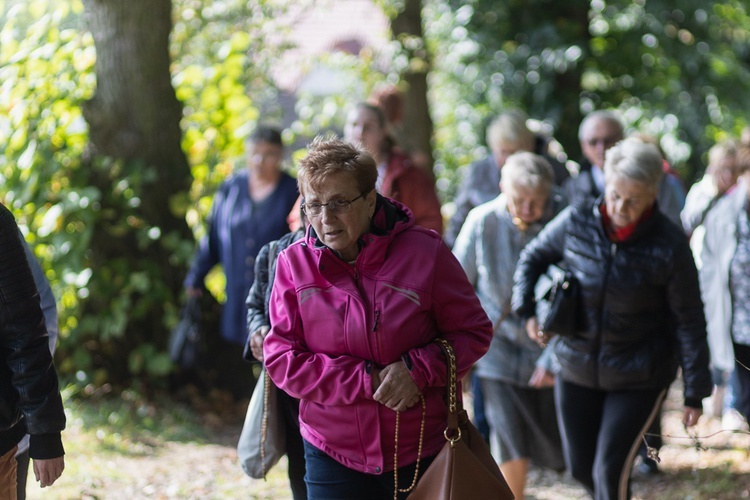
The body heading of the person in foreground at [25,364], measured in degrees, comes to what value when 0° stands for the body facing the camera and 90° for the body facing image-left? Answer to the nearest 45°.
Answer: approximately 0°

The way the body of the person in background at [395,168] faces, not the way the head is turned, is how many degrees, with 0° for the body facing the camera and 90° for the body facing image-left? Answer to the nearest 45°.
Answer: approximately 45°

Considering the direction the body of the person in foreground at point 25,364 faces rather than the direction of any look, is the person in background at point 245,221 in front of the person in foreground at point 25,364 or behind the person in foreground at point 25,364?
behind

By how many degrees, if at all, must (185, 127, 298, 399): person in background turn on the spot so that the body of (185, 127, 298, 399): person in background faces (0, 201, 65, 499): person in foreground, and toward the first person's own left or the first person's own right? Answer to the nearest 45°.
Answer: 0° — they already face them

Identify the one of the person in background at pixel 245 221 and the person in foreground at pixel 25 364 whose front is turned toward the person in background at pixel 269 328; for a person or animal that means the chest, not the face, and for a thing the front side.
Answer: the person in background at pixel 245 221

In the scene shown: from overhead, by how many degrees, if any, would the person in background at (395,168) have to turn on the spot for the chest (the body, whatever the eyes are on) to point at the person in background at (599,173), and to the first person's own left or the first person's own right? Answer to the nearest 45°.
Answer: approximately 135° to the first person's own left

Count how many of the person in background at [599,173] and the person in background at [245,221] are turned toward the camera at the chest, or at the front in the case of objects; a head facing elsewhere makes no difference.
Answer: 2

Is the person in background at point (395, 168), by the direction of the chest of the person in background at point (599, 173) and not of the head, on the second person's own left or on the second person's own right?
on the second person's own right

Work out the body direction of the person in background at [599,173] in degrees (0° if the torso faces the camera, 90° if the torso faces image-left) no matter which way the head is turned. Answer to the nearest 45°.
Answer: approximately 0°
